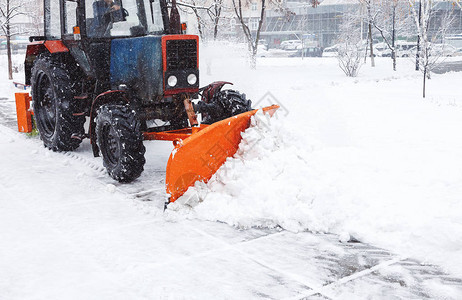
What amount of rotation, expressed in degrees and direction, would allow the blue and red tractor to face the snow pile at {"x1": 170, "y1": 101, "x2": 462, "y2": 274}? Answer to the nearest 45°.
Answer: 0° — it already faces it

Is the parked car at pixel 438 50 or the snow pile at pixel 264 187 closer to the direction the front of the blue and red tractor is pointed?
the snow pile

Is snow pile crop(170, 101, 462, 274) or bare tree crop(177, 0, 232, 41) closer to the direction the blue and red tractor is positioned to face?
the snow pile

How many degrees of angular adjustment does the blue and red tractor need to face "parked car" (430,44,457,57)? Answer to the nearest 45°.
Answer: approximately 90° to its left

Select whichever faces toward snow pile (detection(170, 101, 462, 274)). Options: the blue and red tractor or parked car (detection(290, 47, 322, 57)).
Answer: the blue and red tractor

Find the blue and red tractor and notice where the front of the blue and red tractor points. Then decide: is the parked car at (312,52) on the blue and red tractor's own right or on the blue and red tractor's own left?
on the blue and red tractor's own left

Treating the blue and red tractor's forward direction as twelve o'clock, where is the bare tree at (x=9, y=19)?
The bare tree is roughly at 7 o'clock from the blue and red tractor.

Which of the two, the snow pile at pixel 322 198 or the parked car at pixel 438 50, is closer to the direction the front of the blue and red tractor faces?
the snow pile
